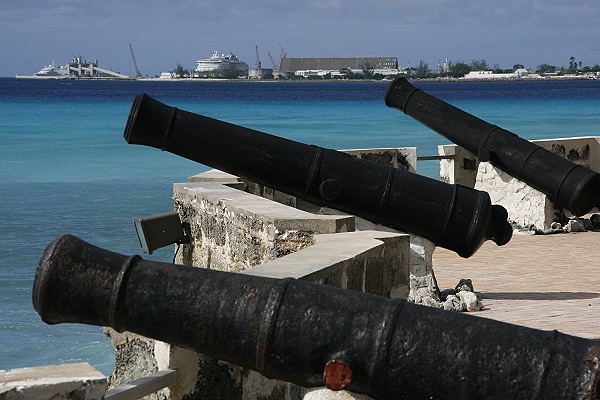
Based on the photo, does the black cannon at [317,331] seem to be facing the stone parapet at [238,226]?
no

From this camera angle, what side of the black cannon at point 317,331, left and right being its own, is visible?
left

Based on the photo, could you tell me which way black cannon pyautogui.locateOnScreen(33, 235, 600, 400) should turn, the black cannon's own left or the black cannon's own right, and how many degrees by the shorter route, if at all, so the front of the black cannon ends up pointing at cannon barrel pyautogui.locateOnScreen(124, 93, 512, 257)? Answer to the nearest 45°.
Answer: approximately 90° to the black cannon's own right

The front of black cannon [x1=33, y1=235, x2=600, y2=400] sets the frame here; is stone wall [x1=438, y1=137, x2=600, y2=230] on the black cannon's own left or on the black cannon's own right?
on the black cannon's own right

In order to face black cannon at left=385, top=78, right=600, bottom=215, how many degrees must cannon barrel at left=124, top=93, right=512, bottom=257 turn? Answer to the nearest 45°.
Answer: approximately 135° to its right

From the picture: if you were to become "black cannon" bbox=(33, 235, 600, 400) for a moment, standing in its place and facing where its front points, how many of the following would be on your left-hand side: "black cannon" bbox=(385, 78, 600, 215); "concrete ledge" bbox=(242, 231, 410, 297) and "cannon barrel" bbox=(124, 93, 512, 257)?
0

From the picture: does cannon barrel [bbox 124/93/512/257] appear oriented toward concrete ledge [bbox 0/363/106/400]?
no

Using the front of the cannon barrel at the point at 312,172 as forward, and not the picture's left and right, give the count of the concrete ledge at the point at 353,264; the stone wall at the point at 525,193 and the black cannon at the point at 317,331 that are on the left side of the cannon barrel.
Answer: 2

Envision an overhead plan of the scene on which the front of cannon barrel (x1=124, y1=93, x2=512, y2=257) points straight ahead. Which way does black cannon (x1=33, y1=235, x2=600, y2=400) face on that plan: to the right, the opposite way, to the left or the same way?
the same way

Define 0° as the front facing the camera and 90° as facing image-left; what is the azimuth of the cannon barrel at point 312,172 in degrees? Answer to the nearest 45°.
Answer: approximately 90°

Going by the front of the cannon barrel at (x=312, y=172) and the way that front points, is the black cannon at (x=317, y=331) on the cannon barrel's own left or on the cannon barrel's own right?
on the cannon barrel's own left

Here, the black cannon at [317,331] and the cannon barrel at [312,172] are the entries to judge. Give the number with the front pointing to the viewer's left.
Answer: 2

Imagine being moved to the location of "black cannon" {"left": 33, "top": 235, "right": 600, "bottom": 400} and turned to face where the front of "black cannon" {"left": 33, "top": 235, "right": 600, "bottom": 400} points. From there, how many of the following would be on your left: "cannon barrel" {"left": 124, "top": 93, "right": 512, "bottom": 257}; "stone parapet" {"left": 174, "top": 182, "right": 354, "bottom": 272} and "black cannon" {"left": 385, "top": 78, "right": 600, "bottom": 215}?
0

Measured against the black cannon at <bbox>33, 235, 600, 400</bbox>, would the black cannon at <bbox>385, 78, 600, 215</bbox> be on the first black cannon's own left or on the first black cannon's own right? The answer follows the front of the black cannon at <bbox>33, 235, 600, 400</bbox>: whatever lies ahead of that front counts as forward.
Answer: on the first black cannon's own right
